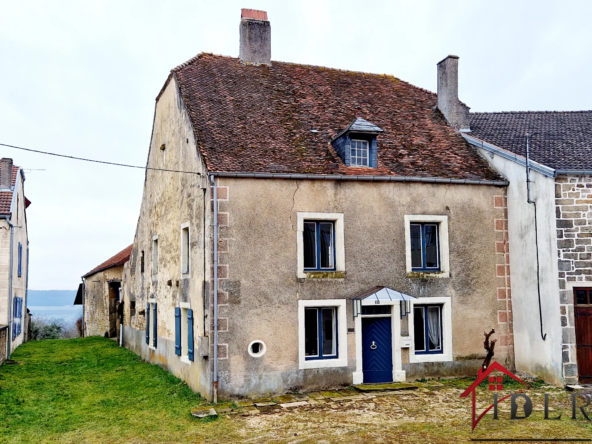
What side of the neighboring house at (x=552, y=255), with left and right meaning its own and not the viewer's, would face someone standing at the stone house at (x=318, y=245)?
right

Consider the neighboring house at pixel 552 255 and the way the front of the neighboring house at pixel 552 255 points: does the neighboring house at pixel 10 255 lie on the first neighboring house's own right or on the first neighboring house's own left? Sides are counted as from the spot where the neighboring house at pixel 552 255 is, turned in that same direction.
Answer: on the first neighboring house's own right

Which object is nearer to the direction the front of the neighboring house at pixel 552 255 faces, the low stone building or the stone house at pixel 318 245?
the stone house

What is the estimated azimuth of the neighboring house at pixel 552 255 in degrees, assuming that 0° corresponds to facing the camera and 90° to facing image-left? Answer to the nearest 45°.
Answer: approximately 0°

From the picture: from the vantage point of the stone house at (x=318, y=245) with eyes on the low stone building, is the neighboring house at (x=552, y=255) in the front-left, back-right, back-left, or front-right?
back-right

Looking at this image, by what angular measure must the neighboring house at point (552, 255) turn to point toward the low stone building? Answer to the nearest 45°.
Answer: approximately 135° to its right
